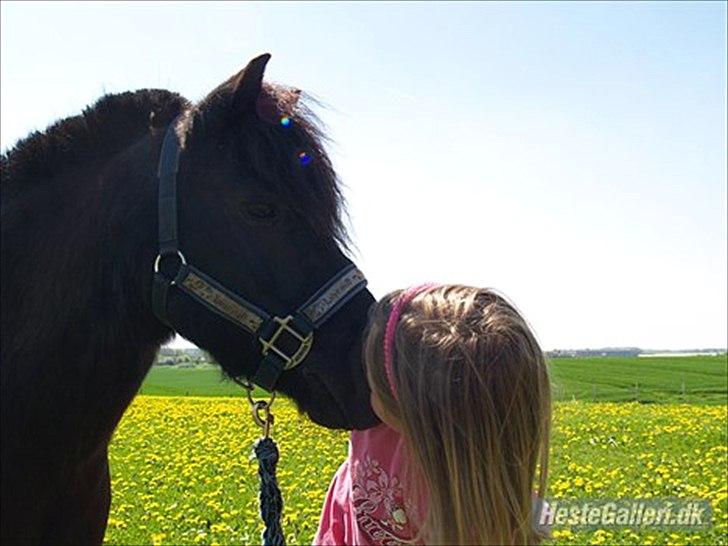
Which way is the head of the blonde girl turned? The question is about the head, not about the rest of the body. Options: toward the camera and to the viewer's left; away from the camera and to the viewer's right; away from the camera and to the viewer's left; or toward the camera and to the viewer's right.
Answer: away from the camera and to the viewer's left

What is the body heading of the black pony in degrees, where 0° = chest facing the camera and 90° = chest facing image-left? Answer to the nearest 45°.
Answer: approximately 270°

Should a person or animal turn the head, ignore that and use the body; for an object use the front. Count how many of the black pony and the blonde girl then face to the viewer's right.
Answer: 1

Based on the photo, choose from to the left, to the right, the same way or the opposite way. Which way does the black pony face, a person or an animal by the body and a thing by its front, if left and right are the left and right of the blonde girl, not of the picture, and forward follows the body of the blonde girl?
the opposite way

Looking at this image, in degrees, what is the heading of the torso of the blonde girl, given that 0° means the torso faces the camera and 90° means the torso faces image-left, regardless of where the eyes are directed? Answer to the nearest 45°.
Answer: approximately 90°

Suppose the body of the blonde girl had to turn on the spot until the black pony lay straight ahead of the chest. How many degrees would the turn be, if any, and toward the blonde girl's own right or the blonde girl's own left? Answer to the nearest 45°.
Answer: approximately 45° to the blonde girl's own right
